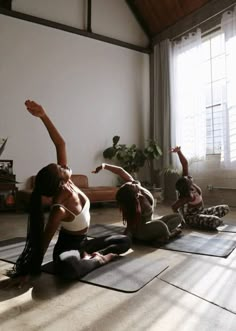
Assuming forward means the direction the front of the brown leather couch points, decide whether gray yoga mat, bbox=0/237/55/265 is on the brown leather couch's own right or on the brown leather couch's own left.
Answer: on the brown leather couch's own right

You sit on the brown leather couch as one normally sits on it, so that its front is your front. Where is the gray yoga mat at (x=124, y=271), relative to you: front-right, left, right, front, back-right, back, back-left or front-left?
front-right

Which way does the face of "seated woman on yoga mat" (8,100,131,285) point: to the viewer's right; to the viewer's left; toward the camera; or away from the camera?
to the viewer's right

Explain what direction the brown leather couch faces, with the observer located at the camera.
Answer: facing the viewer and to the right of the viewer

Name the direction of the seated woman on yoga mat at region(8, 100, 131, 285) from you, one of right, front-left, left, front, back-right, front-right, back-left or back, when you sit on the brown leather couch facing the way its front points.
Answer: front-right

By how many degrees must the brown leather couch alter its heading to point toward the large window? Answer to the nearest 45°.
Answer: approximately 45° to its left

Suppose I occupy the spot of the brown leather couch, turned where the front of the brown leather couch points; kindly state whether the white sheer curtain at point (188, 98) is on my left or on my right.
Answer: on my left

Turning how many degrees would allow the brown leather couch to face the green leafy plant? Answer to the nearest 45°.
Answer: approximately 90° to its left

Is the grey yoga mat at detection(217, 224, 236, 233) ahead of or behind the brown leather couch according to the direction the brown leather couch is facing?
ahead

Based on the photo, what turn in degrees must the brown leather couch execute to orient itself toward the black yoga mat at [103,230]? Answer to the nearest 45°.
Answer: approximately 45° to its right
